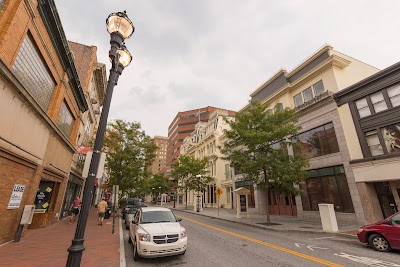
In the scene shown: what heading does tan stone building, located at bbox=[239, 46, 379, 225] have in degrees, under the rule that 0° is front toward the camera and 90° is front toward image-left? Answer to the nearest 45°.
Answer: approximately 45°

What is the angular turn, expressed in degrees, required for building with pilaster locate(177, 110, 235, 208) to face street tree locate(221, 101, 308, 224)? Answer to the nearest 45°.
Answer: approximately 45° to its left

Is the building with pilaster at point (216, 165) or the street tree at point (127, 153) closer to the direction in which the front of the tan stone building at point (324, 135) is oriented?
the street tree

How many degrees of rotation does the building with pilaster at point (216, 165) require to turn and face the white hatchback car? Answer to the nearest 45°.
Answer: approximately 45° to its left

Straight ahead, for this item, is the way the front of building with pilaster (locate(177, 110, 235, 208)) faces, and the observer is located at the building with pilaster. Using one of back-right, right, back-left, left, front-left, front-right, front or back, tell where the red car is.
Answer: front-left

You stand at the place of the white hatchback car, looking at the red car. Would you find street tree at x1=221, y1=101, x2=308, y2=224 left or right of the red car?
left

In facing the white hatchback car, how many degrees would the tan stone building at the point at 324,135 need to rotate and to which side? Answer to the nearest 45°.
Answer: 0° — it already faces it

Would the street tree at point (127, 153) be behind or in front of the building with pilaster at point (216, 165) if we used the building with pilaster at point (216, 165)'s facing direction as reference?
in front

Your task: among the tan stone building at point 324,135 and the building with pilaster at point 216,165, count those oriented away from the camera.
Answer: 0

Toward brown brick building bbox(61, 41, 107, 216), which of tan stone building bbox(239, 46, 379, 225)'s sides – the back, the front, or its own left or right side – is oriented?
front

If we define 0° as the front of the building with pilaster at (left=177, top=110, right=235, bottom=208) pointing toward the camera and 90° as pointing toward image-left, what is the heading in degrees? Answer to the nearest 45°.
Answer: approximately 45°
